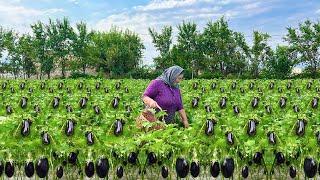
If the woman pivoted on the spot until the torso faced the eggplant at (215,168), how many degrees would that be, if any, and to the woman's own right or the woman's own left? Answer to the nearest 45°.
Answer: approximately 45° to the woman's own right

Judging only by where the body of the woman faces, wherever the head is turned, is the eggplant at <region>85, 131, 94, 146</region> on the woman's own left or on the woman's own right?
on the woman's own right

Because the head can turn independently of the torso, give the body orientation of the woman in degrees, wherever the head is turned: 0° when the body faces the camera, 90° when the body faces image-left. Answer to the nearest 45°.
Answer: approximately 315°

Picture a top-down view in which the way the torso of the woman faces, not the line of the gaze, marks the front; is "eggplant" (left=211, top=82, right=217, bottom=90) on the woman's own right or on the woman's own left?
on the woman's own left

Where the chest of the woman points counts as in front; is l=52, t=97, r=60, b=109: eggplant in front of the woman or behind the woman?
behind

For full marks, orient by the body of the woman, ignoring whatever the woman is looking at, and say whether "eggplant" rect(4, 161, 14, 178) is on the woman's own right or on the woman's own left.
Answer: on the woman's own right
